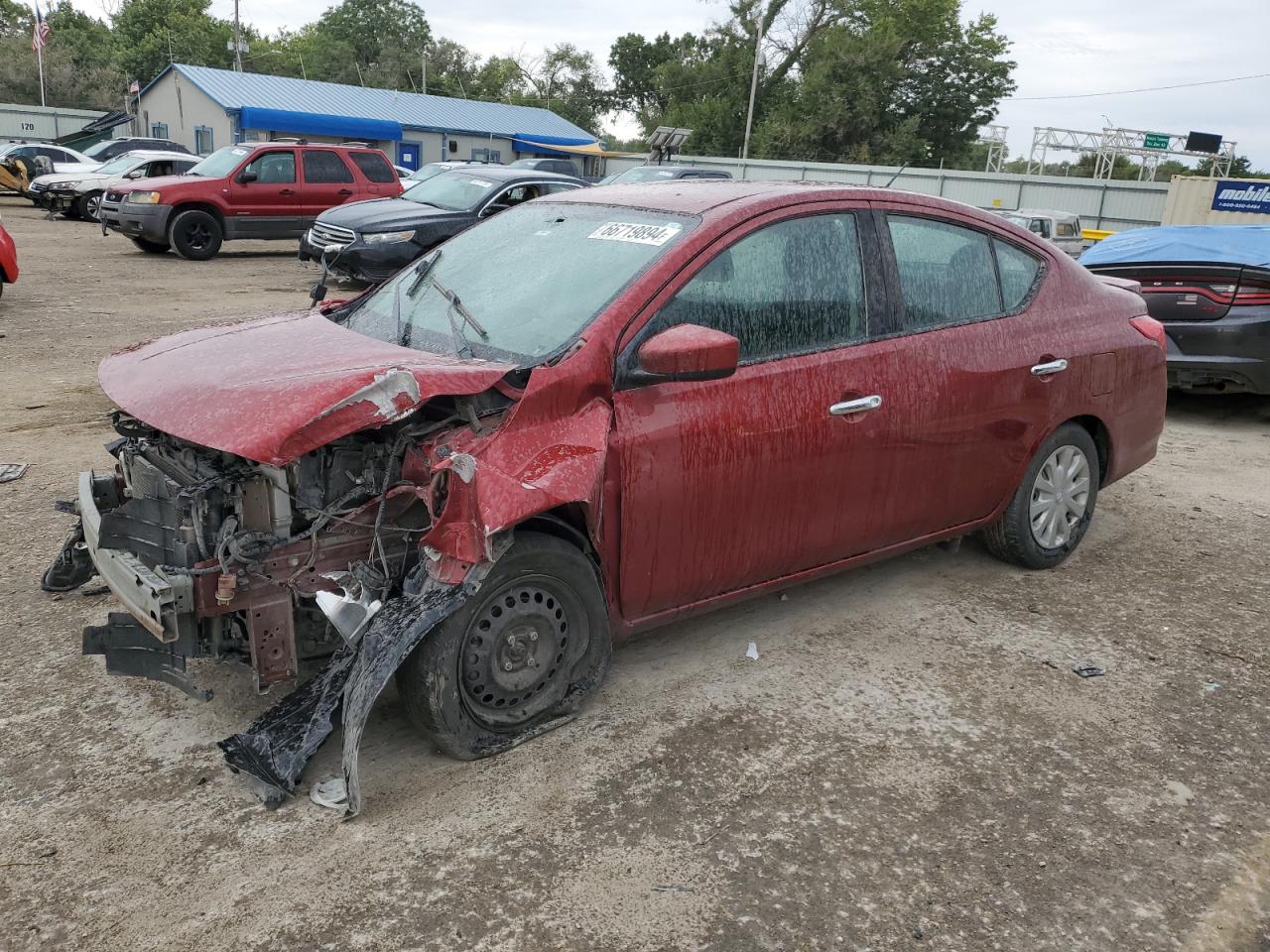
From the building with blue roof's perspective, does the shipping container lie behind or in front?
in front

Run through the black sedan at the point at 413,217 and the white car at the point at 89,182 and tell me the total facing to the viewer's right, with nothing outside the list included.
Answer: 0

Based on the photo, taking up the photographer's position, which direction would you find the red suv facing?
facing the viewer and to the left of the viewer

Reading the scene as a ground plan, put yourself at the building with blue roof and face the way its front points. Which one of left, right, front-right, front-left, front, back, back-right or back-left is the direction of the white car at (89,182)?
front-right

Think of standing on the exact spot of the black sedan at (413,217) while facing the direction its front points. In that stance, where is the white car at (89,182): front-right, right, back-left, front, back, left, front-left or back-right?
right

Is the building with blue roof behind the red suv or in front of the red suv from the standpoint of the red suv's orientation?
behind

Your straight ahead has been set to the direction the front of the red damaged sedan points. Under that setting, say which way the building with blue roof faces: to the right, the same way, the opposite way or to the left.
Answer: to the left

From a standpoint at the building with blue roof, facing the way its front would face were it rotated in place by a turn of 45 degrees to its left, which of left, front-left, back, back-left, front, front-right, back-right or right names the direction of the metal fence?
front-right

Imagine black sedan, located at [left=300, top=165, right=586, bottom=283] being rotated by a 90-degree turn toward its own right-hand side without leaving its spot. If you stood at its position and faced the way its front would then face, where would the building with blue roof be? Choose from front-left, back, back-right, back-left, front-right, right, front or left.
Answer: front-right

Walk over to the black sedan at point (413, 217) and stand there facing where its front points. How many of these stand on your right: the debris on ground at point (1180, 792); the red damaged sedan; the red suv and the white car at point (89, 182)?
2

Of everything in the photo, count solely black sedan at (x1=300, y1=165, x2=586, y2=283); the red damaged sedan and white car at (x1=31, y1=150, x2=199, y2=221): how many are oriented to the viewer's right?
0

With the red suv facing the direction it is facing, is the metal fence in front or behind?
behind

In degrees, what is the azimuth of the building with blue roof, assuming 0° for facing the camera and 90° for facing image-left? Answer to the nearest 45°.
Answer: approximately 315°

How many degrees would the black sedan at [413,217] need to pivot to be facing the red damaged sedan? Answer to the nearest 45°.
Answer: approximately 45° to its left

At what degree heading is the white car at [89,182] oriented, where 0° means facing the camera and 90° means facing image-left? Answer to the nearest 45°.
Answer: approximately 45°
